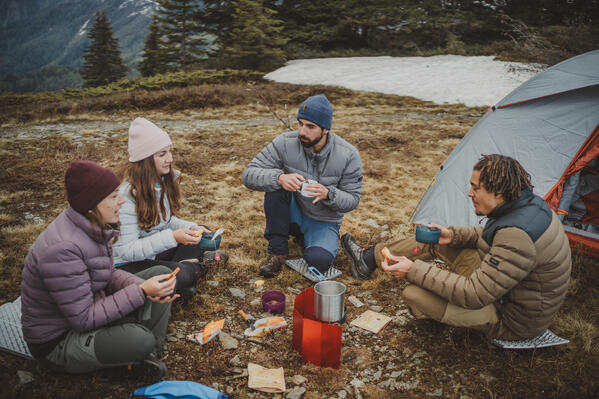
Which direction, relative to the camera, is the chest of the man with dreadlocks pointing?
to the viewer's left

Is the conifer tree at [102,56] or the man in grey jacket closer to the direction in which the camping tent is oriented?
the man in grey jacket

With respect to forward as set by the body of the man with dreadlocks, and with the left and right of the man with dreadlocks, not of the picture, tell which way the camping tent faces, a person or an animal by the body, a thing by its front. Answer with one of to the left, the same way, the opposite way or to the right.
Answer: to the left

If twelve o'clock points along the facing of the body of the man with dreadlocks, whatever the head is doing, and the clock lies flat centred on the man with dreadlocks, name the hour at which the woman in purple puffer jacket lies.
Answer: The woman in purple puffer jacket is roughly at 11 o'clock from the man with dreadlocks.

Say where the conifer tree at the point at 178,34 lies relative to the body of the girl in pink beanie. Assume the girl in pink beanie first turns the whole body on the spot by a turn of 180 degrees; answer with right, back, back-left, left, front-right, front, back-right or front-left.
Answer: front-right

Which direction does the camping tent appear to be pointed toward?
toward the camera

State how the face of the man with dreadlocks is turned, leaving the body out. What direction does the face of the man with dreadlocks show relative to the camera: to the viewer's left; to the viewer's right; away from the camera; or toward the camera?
to the viewer's left

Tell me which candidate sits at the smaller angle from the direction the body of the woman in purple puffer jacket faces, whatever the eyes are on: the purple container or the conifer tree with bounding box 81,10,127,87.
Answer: the purple container

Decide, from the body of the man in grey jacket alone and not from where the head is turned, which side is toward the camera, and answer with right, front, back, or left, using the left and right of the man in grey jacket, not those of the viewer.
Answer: front

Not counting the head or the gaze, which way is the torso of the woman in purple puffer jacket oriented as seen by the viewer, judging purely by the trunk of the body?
to the viewer's right

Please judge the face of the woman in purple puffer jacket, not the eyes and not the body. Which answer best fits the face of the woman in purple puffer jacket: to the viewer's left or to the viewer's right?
to the viewer's right
